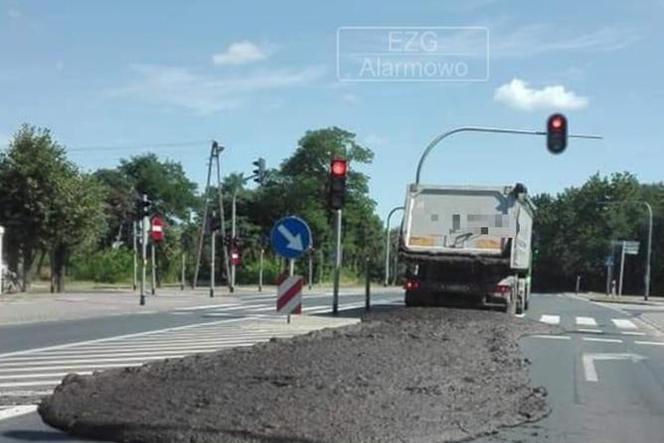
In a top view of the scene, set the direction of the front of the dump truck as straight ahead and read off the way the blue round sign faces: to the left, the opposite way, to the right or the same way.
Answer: the opposite way

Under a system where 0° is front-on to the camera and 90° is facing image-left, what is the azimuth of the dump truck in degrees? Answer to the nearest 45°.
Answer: approximately 180°

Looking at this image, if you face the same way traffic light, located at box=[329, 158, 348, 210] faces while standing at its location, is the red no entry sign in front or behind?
behind

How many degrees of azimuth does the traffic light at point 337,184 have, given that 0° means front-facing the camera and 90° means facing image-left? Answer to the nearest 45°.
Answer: approximately 0°

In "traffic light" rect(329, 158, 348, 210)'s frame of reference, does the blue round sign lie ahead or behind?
ahead

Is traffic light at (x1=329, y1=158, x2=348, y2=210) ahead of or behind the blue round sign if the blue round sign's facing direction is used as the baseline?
behind

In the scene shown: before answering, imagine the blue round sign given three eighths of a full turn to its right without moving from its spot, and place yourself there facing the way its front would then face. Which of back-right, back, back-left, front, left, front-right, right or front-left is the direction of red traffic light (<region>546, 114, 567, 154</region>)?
right

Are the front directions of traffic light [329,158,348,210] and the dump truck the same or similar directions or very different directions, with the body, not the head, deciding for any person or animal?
very different directions

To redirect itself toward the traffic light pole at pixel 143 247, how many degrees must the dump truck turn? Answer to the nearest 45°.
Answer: approximately 45° to its left
